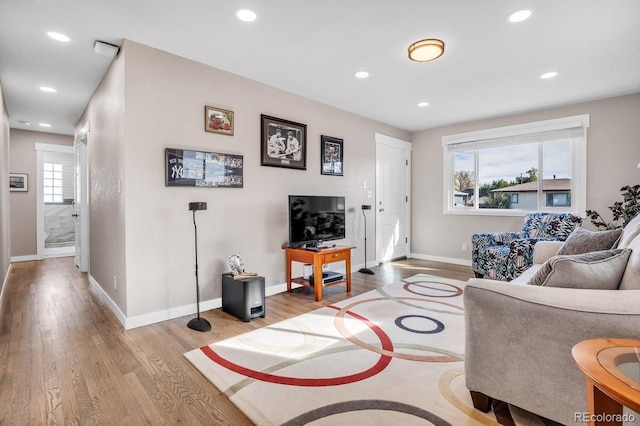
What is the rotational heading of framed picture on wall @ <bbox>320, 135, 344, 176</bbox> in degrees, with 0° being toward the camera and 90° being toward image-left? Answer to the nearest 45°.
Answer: approximately 315°

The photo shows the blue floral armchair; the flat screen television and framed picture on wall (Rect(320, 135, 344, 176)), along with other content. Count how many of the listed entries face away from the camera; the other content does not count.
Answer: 0

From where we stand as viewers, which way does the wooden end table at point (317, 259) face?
facing the viewer and to the right of the viewer

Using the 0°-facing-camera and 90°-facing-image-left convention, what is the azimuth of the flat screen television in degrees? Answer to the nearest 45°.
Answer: approximately 315°

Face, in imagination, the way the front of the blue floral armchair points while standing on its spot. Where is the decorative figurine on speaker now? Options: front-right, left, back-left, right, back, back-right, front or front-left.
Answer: front

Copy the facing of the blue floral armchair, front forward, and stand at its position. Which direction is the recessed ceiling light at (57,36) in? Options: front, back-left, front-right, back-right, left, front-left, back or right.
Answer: front

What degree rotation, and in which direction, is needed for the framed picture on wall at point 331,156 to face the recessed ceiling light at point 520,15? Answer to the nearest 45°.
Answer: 0° — it already faces it

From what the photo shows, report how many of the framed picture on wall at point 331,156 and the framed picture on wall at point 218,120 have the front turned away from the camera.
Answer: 0

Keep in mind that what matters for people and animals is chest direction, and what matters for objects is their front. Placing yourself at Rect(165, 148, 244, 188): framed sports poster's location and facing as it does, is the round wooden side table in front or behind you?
in front

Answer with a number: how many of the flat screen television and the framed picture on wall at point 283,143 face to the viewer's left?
0

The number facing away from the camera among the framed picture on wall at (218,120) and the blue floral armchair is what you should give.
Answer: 0
